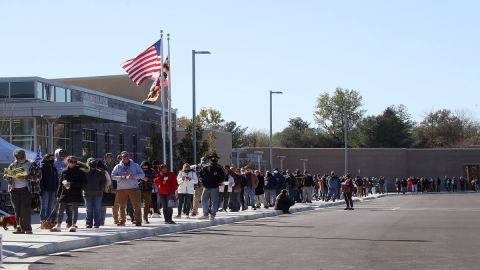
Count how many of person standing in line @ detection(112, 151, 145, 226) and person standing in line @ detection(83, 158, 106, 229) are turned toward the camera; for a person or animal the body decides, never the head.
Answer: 1

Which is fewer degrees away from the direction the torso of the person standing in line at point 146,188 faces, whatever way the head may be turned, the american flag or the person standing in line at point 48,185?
the person standing in line

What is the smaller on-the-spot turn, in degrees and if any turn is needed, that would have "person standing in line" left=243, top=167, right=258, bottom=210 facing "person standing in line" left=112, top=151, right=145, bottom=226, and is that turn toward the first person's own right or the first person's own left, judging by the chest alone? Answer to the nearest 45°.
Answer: approximately 45° to the first person's own left

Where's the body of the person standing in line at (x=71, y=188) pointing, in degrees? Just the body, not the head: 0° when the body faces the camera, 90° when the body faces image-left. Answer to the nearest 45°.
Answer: approximately 45°

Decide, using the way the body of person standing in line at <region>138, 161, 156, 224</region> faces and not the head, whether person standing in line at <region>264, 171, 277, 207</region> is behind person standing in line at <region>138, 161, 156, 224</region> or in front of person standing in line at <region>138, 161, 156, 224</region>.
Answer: behind

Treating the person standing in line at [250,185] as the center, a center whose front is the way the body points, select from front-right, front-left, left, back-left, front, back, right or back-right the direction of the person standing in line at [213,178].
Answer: front-left

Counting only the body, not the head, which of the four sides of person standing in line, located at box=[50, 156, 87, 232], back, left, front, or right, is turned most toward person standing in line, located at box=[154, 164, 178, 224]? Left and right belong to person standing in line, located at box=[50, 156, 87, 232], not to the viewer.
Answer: back
